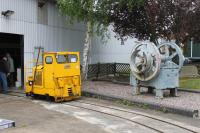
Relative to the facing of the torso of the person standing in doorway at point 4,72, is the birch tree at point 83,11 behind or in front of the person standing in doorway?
behind

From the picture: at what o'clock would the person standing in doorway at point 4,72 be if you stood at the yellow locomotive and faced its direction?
The person standing in doorway is roughly at 12 o'clock from the yellow locomotive.
